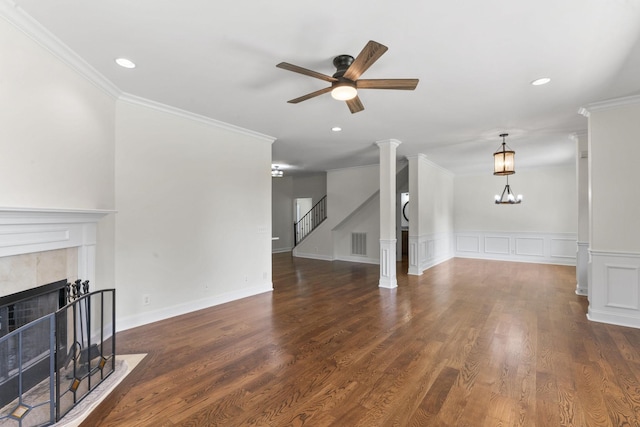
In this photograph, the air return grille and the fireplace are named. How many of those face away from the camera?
0

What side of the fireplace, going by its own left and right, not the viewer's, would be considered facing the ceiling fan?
front

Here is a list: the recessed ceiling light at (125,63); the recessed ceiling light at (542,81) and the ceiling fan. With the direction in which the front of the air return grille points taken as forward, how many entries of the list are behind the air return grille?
0

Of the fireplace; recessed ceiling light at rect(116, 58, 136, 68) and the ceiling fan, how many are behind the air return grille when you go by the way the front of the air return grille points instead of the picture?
0

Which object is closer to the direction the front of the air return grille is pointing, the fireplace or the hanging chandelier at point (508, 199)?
the fireplace

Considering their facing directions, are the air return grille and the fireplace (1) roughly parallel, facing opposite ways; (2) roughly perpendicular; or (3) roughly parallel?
roughly perpendicular

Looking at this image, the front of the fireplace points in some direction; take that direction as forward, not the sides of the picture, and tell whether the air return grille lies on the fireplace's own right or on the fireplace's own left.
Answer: on the fireplace's own left

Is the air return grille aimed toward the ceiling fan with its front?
yes

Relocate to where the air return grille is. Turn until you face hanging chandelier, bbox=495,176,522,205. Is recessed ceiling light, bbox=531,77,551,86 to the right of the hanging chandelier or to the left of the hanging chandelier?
right

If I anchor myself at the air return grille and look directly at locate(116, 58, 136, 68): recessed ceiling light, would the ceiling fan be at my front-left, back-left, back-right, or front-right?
front-left

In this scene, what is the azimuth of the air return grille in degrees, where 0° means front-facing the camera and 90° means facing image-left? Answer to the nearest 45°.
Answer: approximately 0°

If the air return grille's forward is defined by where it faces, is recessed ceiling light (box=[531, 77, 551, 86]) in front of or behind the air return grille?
in front

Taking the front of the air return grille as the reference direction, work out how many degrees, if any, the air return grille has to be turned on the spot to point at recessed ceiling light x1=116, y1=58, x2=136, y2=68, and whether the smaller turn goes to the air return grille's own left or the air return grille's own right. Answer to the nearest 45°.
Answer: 0° — it already faces it
